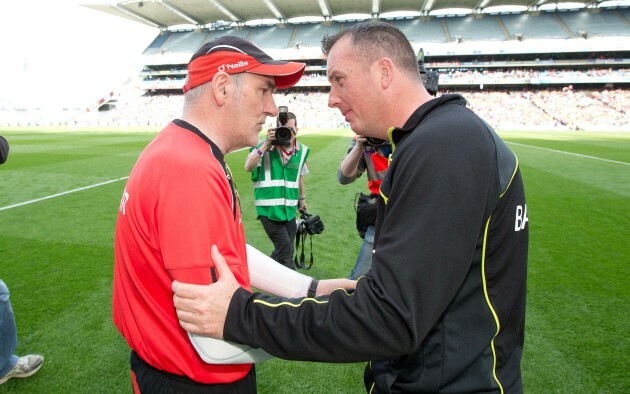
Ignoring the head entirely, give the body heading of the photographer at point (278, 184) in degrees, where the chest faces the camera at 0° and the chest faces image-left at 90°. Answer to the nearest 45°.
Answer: approximately 0°

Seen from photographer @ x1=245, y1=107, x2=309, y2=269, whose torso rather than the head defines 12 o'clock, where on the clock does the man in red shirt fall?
The man in red shirt is roughly at 12 o'clock from the photographer.

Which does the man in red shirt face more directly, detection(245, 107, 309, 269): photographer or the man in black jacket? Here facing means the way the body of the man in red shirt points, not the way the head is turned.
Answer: the man in black jacket

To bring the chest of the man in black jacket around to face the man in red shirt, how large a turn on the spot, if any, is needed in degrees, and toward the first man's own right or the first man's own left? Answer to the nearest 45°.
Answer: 0° — they already face them

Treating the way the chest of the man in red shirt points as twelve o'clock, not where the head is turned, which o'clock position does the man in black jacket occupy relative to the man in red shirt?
The man in black jacket is roughly at 1 o'clock from the man in red shirt.

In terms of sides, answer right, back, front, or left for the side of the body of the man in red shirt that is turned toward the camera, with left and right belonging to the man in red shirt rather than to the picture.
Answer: right

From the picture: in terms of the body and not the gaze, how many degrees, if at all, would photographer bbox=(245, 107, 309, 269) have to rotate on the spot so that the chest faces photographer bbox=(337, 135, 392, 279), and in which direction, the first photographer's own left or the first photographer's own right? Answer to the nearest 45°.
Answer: approximately 45° to the first photographer's own left

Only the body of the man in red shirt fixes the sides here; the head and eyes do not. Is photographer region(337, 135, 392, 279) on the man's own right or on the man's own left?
on the man's own left

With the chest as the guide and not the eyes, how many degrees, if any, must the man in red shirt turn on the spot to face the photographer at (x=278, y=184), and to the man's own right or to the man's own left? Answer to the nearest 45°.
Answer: approximately 90° to the man's own left
